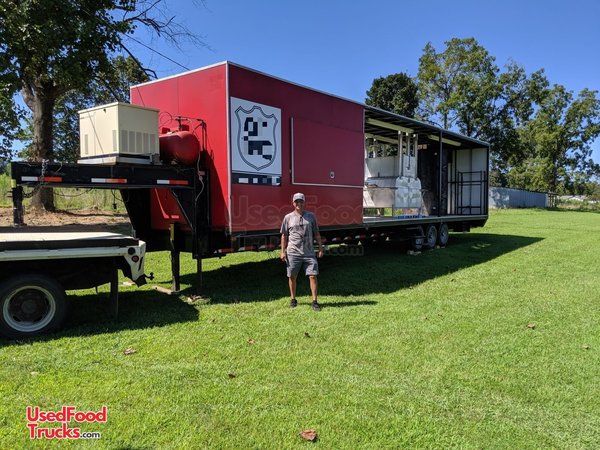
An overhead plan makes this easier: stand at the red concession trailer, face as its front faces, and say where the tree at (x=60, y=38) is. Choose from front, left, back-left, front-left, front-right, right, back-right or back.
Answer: right

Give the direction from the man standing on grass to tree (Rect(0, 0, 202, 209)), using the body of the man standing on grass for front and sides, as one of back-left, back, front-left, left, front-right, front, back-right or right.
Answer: back-right

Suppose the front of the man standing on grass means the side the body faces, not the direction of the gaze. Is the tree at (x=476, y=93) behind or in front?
behind

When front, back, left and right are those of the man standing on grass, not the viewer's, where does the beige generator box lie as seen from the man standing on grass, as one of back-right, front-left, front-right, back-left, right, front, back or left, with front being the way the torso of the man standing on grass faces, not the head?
right

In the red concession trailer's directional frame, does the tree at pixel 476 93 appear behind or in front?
behind

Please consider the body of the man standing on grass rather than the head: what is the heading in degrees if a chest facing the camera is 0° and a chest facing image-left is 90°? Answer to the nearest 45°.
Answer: approximately 0°
